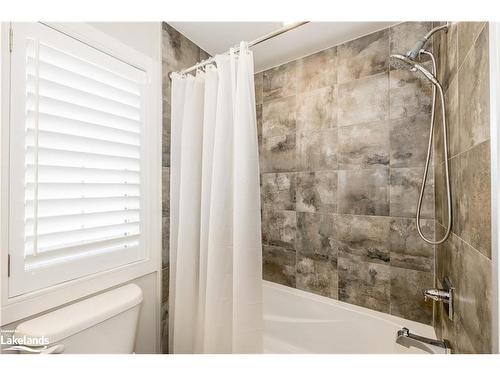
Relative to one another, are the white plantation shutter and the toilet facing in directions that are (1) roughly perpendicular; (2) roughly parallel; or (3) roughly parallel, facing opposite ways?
roughly parallel

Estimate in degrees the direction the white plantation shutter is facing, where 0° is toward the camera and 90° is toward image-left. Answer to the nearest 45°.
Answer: approximately 315°

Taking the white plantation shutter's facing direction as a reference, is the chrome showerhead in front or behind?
in front

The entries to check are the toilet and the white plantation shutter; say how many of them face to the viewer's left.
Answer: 0

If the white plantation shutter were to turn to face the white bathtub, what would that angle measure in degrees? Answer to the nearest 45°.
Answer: approximately 45° to its left

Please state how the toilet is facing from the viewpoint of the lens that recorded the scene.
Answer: facing the viewer and to the right of the viewer
